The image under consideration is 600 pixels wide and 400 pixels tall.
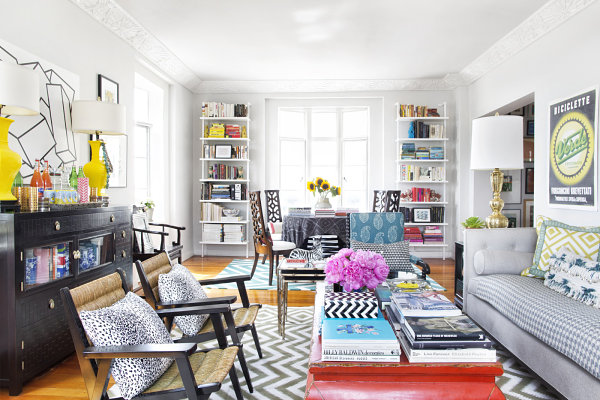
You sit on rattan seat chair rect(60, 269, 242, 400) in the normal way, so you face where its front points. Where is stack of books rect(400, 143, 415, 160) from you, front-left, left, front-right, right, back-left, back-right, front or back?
left

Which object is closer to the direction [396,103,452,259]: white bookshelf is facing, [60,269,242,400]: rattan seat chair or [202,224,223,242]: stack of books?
the rattan seat chair

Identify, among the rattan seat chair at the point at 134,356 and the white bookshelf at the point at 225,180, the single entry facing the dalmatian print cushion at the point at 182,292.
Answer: the white bookshelf

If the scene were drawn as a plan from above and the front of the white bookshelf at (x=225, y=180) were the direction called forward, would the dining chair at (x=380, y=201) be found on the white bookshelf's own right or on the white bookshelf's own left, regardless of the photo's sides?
on the white bookshelf's own left

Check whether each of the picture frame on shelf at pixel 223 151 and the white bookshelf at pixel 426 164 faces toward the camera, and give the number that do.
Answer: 2

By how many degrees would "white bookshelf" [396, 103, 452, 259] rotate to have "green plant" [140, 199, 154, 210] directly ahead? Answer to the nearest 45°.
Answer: approximately 45° to its right

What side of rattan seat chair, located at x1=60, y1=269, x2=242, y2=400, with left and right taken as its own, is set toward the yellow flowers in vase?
left

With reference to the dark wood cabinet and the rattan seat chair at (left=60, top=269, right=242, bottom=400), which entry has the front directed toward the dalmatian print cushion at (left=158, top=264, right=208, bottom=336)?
the dark wood cabinet

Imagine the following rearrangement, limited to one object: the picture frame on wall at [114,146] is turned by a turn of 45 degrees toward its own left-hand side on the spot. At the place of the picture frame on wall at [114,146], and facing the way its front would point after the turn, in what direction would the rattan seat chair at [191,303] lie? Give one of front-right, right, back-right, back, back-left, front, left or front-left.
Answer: right

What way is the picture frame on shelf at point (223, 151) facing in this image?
toward the camera

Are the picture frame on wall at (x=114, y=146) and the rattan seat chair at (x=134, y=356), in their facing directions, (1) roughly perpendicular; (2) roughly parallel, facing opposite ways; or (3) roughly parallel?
roughly parallel

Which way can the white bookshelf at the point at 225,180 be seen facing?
toward the camera

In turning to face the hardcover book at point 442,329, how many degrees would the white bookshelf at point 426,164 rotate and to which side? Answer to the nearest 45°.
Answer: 0° — it already faces it

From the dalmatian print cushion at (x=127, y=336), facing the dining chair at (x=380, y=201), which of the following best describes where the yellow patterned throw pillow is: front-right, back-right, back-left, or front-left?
front-right

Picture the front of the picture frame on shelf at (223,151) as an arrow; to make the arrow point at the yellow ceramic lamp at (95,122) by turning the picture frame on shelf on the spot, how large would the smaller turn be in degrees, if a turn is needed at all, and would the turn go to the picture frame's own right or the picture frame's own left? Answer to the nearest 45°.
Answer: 0° — it already faces it

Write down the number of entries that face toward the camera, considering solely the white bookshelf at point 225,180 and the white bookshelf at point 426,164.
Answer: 2
